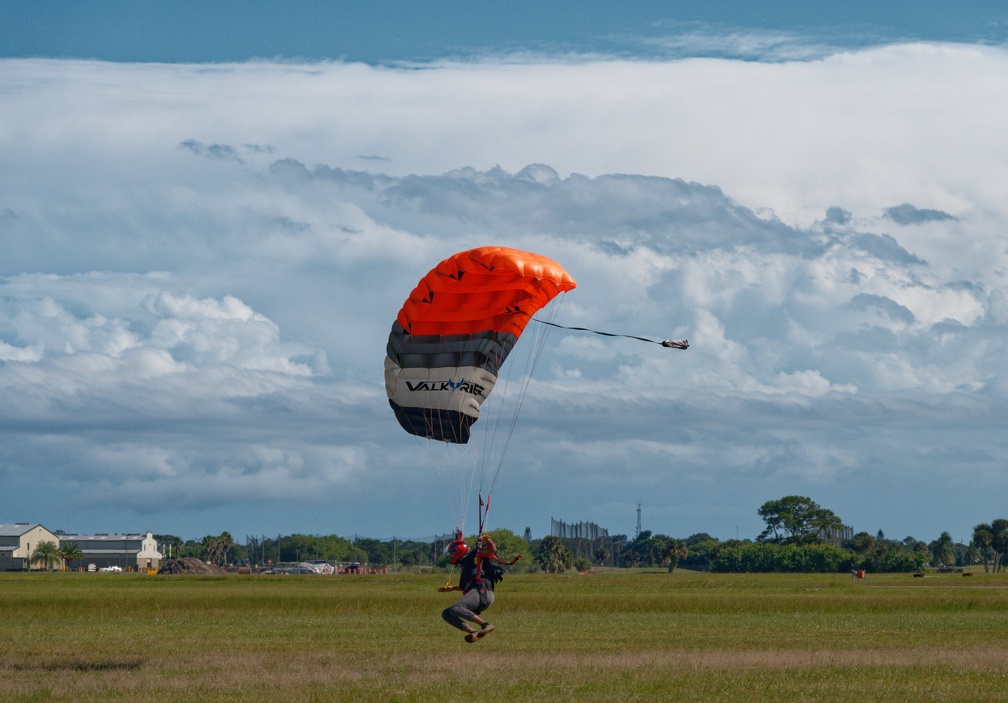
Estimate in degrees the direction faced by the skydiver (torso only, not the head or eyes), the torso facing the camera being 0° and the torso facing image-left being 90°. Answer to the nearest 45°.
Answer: approximately 90°
